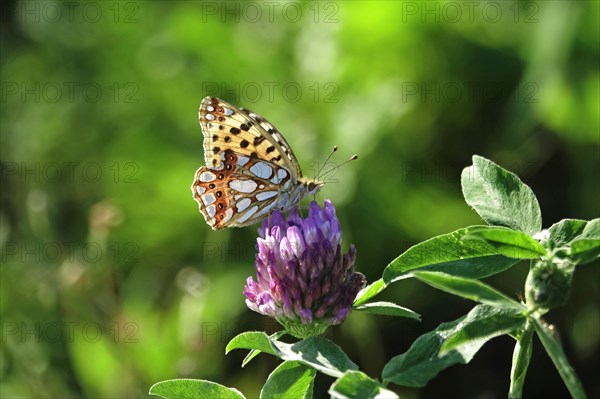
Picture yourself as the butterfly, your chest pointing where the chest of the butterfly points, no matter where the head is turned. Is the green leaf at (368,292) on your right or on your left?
on your right

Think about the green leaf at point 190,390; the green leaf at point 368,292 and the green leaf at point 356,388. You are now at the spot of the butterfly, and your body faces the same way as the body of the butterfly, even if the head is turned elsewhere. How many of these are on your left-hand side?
0

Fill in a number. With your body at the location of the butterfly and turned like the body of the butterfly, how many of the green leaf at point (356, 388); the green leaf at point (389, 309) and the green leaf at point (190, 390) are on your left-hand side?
0

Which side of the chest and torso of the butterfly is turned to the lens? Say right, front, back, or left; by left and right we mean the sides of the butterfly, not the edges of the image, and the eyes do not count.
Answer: right
